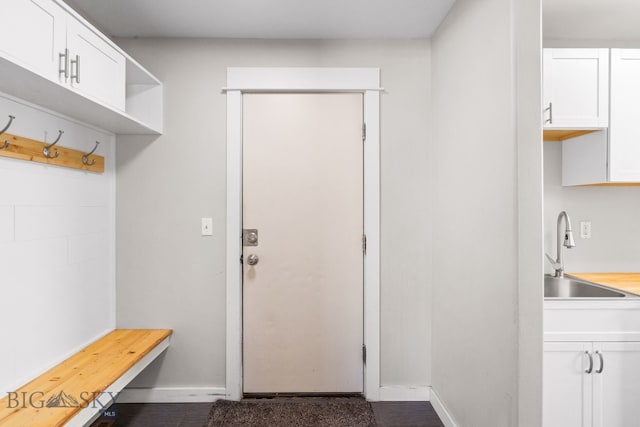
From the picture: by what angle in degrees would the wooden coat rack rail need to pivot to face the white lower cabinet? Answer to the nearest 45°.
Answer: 0° — it already faces it

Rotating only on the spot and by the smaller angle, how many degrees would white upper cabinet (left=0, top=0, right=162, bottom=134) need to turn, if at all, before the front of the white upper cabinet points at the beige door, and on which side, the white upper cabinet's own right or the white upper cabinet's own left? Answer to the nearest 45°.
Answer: approximately 45° to the white upper cabinet's own left

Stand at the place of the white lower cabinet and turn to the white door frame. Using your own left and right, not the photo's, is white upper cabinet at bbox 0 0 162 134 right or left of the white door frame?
left

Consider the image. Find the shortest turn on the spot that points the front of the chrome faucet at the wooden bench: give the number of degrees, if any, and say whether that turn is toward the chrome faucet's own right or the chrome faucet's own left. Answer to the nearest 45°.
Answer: approximately 90° to the chrome faucet's own right

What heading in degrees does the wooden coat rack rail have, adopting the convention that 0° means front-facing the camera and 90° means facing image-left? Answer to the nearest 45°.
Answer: approximately 315°

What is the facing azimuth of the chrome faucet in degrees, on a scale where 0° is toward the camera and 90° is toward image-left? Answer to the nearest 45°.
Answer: approximately 315°
